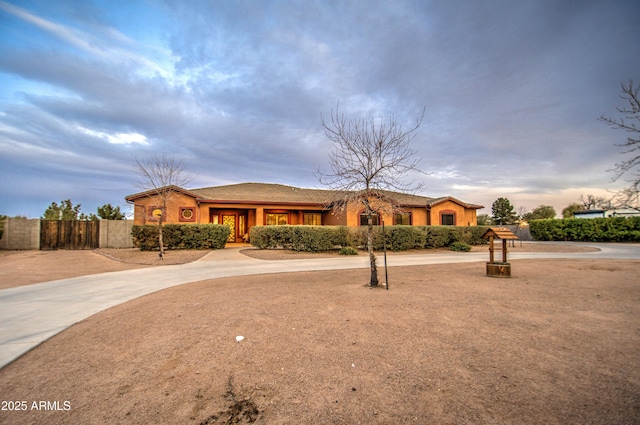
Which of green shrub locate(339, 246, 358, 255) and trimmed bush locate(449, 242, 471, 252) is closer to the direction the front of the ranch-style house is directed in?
the green shrub

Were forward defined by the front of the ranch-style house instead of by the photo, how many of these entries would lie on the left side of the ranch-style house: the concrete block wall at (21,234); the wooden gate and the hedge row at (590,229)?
1

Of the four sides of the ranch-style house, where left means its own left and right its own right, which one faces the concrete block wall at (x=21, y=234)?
right

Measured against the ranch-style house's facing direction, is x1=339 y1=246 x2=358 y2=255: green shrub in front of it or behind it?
in front

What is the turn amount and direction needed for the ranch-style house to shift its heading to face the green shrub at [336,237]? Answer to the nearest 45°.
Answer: approximately 45° to its left

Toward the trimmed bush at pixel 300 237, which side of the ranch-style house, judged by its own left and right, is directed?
front

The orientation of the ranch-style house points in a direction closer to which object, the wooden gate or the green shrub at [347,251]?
the green shrub

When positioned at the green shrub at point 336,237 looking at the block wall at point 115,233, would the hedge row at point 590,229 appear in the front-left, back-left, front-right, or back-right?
back-right

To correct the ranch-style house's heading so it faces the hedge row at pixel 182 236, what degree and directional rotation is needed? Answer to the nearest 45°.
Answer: approximately 45° to its right

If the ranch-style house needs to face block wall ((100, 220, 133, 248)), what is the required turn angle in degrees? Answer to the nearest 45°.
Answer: approximately 90° to its right

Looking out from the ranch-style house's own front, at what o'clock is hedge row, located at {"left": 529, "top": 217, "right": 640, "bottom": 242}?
The hedge row is roughly at 9 o'clock from the ranch-style house.

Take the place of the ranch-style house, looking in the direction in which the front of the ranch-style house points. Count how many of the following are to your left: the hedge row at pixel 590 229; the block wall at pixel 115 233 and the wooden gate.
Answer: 1

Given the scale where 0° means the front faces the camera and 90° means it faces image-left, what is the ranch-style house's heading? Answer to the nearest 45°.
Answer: approximately 0°
